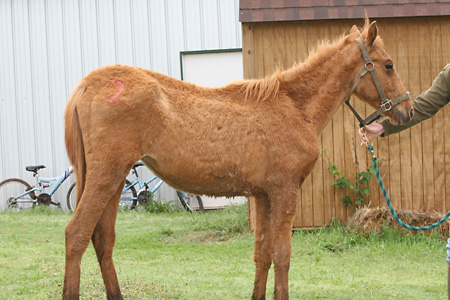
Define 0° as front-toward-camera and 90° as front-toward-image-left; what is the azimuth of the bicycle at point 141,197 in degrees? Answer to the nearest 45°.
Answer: approximately 270°

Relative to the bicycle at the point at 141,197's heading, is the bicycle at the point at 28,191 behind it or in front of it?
behind

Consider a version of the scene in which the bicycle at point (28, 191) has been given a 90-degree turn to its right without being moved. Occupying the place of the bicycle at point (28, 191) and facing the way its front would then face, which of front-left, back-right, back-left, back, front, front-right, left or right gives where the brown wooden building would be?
front-left

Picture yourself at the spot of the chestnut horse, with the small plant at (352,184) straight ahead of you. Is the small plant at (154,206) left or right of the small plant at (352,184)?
left

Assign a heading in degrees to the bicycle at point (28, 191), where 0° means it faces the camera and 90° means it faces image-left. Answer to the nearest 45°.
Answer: approximately 270°

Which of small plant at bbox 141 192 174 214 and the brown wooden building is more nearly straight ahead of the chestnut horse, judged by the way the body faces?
the brown wooden building

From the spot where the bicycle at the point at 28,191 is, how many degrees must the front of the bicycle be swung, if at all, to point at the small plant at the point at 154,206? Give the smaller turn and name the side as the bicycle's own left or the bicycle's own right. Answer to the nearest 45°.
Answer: approximately 45° to the bicycle's own right

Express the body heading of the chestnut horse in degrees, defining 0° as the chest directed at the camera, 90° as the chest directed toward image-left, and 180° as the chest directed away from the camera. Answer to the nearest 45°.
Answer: approximately 270°

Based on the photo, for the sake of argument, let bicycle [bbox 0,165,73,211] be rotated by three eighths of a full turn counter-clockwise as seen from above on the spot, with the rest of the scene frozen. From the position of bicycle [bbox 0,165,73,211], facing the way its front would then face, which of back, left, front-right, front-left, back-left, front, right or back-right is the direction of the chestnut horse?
back-left

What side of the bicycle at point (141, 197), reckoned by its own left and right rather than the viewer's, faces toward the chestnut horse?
right

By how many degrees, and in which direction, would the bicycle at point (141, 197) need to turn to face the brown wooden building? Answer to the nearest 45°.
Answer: approximately 45° to its right

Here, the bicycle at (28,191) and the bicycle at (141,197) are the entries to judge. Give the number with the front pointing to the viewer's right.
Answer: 2

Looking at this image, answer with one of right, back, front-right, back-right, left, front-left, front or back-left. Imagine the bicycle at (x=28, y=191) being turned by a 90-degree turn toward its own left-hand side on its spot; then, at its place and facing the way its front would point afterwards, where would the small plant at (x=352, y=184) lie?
back-right
